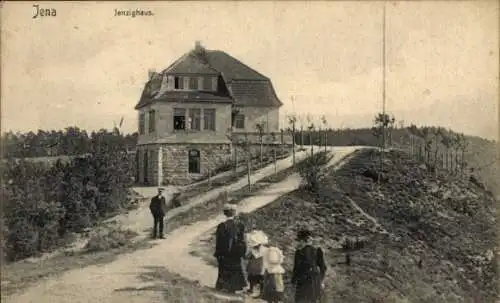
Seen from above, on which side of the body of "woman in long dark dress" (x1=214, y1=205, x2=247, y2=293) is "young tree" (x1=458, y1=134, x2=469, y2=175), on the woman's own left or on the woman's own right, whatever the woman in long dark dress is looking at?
on the woman's own right

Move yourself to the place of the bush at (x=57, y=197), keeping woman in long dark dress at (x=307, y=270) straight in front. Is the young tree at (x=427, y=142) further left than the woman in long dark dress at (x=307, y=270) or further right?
left

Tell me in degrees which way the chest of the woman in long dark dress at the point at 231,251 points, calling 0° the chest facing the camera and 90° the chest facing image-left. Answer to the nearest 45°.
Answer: approximately 180°

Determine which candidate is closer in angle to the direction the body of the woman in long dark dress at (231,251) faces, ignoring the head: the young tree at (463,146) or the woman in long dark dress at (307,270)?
the young tree

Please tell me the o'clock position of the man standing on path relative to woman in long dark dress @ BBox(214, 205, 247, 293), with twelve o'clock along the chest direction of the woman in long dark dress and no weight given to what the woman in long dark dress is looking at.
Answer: The man standing on path is roughly at 11 o'clock from the woman in long dark dress.

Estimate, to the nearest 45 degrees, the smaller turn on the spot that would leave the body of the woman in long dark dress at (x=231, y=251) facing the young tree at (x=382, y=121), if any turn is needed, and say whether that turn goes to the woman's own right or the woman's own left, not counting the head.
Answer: approximately 45° to the woman's own right

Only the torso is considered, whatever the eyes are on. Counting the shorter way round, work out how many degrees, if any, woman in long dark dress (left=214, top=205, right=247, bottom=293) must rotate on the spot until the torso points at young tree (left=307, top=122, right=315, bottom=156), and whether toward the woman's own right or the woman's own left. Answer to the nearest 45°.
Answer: approximately 45° to the woman's own right

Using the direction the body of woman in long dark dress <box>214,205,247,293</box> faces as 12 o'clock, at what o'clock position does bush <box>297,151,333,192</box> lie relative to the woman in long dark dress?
The bush is roughly at 1 o'clock from the woman in long dark dress.

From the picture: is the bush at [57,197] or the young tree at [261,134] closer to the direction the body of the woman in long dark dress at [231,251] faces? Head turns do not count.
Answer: the young tree

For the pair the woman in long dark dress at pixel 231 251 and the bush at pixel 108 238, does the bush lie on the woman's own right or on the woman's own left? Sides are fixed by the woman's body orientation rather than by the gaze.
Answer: on the woman's own left

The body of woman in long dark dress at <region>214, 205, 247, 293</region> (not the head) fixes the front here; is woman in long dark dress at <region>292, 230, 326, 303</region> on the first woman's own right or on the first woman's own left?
on the first woman's own right

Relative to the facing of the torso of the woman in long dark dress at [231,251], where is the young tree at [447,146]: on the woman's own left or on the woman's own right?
on the woman's own right
